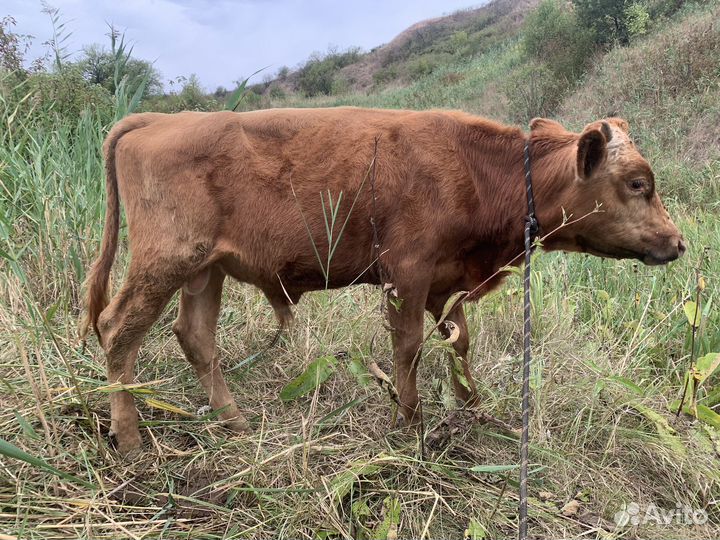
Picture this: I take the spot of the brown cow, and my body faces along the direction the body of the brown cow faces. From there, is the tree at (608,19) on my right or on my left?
on my left

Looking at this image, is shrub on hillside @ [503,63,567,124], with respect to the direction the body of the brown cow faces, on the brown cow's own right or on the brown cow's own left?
on the brown cow's own left

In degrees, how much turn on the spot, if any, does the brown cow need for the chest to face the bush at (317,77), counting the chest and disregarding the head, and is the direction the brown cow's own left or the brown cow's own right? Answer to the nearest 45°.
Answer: approximately 90° to the brown cow's own left

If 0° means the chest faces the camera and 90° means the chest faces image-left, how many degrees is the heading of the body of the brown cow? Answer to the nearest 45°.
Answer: approximately 270°

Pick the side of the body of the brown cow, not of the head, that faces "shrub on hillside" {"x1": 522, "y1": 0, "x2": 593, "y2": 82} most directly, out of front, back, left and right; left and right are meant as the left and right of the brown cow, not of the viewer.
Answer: left
